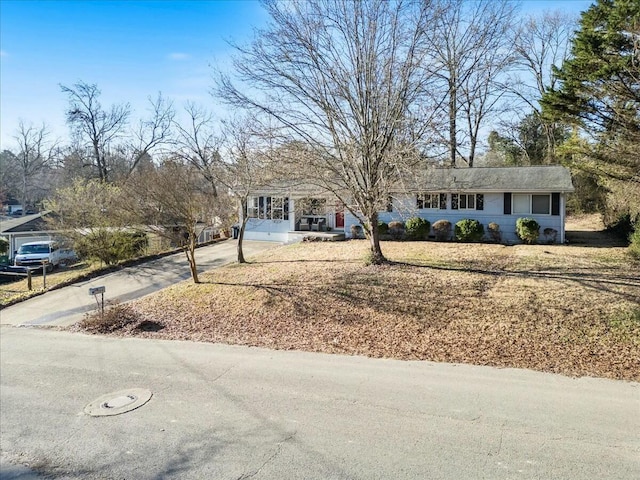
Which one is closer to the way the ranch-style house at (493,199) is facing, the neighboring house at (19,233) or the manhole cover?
the manhole cover

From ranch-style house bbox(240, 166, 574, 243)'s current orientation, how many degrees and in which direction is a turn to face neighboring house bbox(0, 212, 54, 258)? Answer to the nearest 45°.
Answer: approximately 90° to its right

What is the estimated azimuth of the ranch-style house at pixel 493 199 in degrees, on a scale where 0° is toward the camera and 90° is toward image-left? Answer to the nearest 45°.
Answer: approximately 0°

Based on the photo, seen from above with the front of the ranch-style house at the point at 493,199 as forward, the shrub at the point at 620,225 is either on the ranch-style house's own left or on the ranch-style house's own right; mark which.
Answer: on the ranch-style house's own left

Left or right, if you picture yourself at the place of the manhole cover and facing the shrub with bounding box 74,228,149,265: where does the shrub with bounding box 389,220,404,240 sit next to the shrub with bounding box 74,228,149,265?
right

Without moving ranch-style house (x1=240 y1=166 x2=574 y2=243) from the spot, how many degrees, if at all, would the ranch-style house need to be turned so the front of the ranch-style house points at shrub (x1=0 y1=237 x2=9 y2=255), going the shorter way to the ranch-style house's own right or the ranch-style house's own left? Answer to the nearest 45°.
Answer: approximately 90° to the ranch-style house's own right

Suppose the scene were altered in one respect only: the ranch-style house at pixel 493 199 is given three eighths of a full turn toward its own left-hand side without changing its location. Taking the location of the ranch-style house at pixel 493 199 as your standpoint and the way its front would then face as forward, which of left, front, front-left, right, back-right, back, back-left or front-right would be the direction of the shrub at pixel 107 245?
back-left

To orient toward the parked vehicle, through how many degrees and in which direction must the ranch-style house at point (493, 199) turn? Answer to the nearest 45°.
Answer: approximately 90° to its right

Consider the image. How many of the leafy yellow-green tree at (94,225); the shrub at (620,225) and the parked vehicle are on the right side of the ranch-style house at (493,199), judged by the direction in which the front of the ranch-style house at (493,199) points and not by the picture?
2

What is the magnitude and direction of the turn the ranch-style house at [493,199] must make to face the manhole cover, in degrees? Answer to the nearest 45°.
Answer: approximately 45° to its right

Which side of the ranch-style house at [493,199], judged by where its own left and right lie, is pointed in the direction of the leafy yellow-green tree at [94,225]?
right
